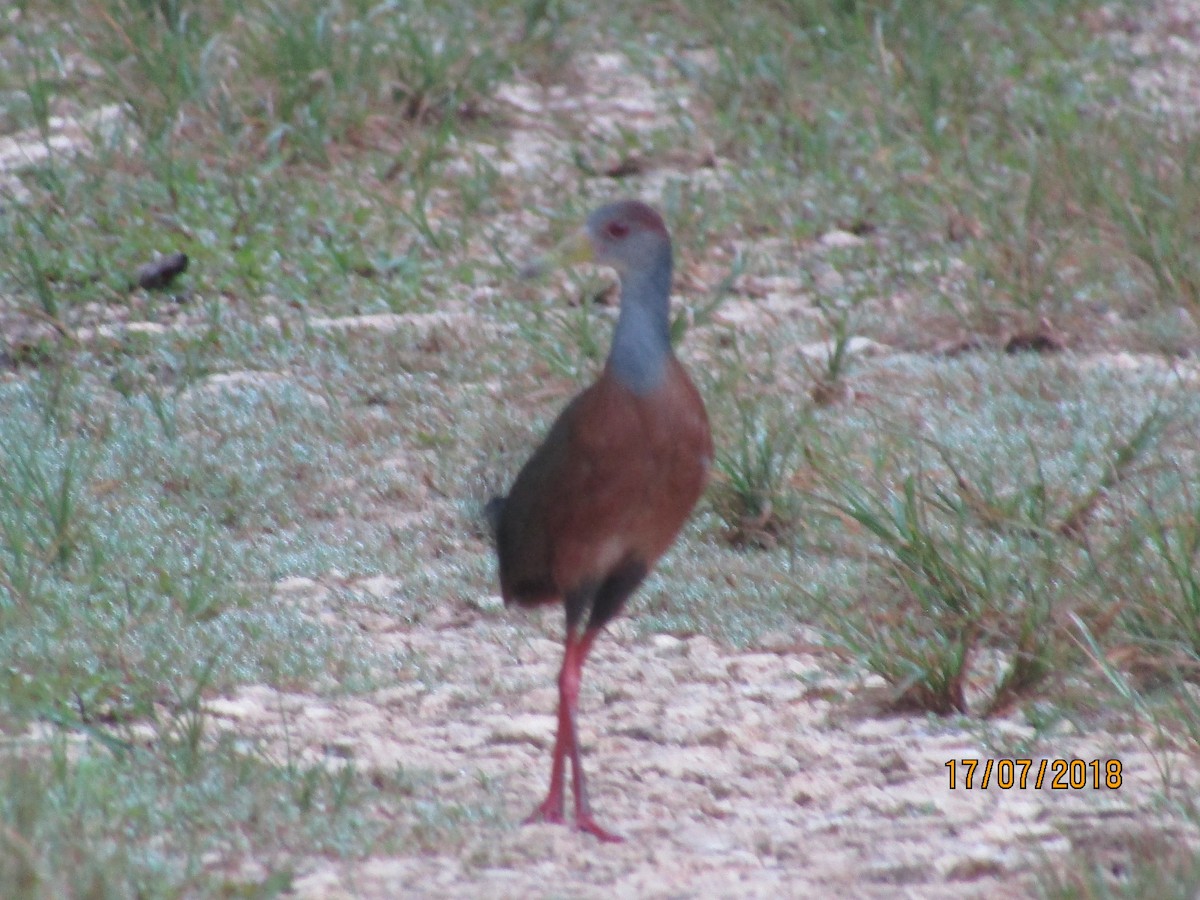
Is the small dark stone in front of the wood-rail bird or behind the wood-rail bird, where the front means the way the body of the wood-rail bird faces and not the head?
behind

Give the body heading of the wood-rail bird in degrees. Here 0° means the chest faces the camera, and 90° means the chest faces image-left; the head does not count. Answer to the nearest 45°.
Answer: approximately 315°
